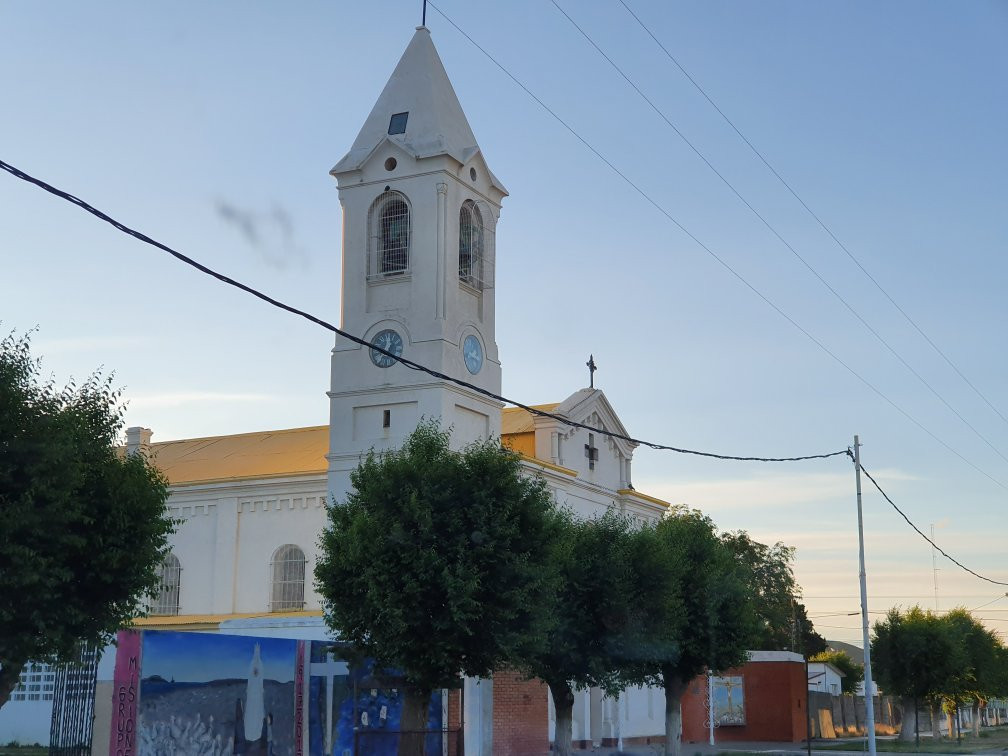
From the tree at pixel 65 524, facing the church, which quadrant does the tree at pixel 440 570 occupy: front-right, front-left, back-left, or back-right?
front-right

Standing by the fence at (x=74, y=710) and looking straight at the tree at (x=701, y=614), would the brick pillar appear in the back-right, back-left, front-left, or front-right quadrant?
front-left

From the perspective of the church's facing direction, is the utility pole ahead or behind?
ahead

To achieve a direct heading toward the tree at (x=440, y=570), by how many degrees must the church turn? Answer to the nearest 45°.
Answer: approximately 45° to its right

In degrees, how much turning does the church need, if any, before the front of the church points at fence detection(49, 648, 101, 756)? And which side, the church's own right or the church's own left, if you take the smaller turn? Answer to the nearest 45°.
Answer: approximately 90° to the church's own right

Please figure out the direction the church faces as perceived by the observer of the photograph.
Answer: facing the viewer and to the right of the viewer

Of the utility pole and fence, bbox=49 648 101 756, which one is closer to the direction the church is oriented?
the utility pole
